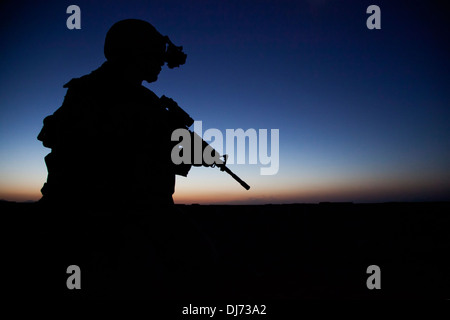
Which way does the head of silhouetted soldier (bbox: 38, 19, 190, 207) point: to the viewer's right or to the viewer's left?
to the viewer's right

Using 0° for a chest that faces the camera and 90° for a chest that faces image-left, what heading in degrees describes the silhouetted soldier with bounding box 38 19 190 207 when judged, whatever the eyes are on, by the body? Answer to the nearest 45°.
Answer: approximately 270°
